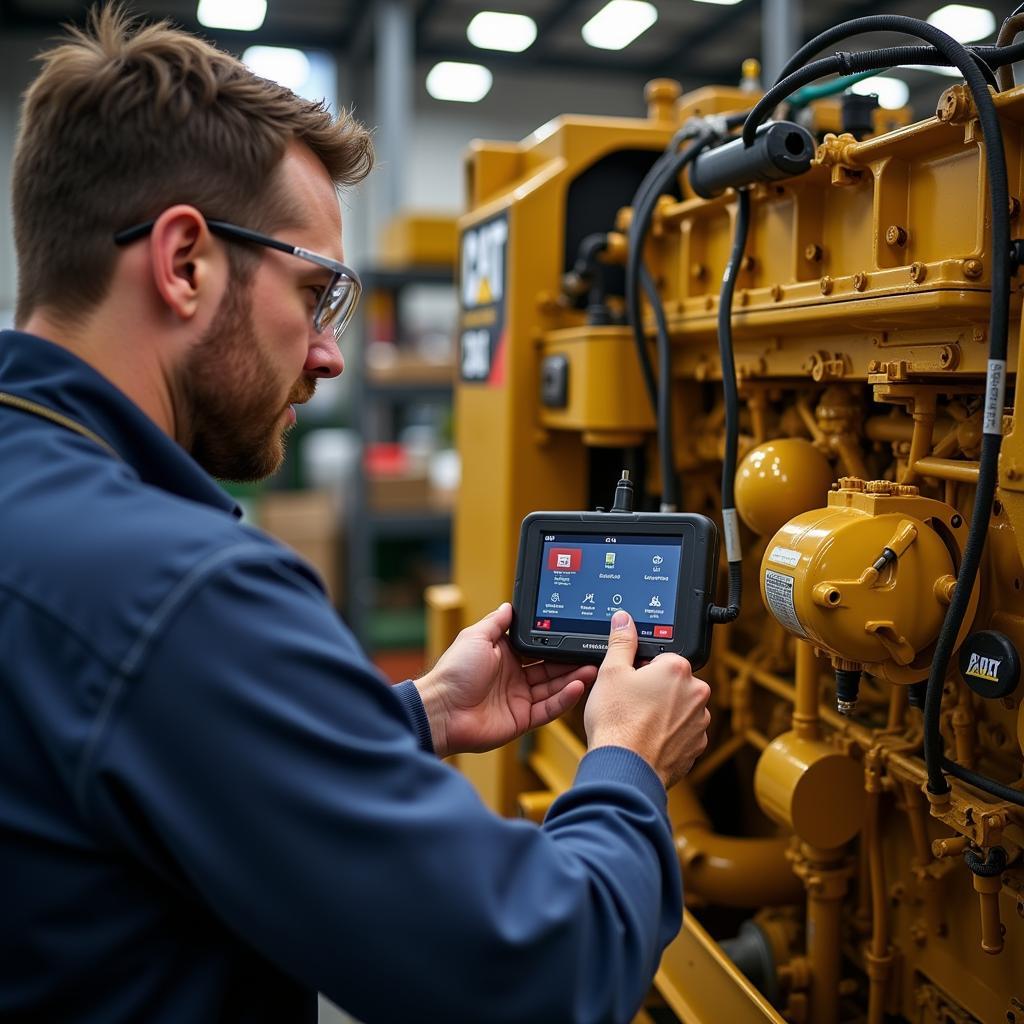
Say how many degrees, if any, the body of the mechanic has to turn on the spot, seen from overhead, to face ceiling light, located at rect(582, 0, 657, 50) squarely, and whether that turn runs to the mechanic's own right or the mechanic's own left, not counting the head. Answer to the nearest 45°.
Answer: approximately 45° to the mechanic's own left

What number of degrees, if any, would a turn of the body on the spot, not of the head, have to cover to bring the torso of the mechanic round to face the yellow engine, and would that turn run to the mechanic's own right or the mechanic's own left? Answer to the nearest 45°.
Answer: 0° — they already face it

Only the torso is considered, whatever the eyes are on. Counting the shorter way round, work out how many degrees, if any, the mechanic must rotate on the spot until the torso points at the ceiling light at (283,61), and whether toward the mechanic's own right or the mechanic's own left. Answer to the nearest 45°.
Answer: approximately 45° to the mechanic's own left

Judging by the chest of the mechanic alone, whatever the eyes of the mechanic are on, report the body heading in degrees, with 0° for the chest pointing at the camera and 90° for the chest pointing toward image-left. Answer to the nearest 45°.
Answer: approximately 225°

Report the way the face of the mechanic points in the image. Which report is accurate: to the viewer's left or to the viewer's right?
to the viewer's right

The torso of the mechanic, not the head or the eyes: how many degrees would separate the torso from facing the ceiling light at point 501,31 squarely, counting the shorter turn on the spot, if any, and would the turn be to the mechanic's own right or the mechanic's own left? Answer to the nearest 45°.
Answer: approximately 45° to the mechanic's own left
